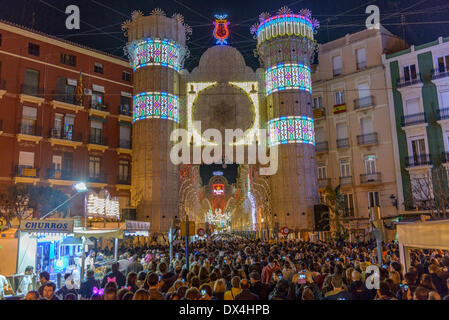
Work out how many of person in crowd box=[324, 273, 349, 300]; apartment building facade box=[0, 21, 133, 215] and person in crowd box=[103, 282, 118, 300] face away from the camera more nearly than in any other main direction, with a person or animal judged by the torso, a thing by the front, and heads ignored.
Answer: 2

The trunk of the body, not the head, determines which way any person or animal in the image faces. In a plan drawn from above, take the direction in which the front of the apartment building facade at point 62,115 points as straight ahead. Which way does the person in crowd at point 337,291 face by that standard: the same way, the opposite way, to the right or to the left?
to the left

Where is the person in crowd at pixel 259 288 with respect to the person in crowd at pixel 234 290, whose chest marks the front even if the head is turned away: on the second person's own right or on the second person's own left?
on the second person's own right

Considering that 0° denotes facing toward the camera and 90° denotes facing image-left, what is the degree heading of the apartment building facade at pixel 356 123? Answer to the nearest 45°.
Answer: approximately 45°

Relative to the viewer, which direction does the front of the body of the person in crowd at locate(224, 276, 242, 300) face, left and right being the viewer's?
facing away from the viewer

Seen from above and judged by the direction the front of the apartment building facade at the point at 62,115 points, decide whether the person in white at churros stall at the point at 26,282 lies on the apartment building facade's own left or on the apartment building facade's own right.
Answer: on the apartment building facade's own right

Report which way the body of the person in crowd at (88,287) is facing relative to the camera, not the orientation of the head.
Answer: away from the camera

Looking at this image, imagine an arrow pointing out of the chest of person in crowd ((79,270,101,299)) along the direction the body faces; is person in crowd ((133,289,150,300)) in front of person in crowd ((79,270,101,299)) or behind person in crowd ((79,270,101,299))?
behind

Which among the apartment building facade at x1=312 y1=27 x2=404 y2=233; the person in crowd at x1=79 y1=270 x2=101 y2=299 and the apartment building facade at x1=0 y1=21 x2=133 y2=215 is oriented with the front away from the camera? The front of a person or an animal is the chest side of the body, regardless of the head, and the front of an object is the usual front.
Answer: the person in crowd

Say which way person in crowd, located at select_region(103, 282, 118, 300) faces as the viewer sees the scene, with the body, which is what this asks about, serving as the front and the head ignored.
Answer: away from the camera

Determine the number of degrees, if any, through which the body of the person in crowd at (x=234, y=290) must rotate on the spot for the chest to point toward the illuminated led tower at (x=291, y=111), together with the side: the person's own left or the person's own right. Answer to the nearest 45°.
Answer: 0° — they already face it

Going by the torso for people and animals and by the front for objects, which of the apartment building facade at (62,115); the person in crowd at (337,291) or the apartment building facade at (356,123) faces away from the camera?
the person in crowd
